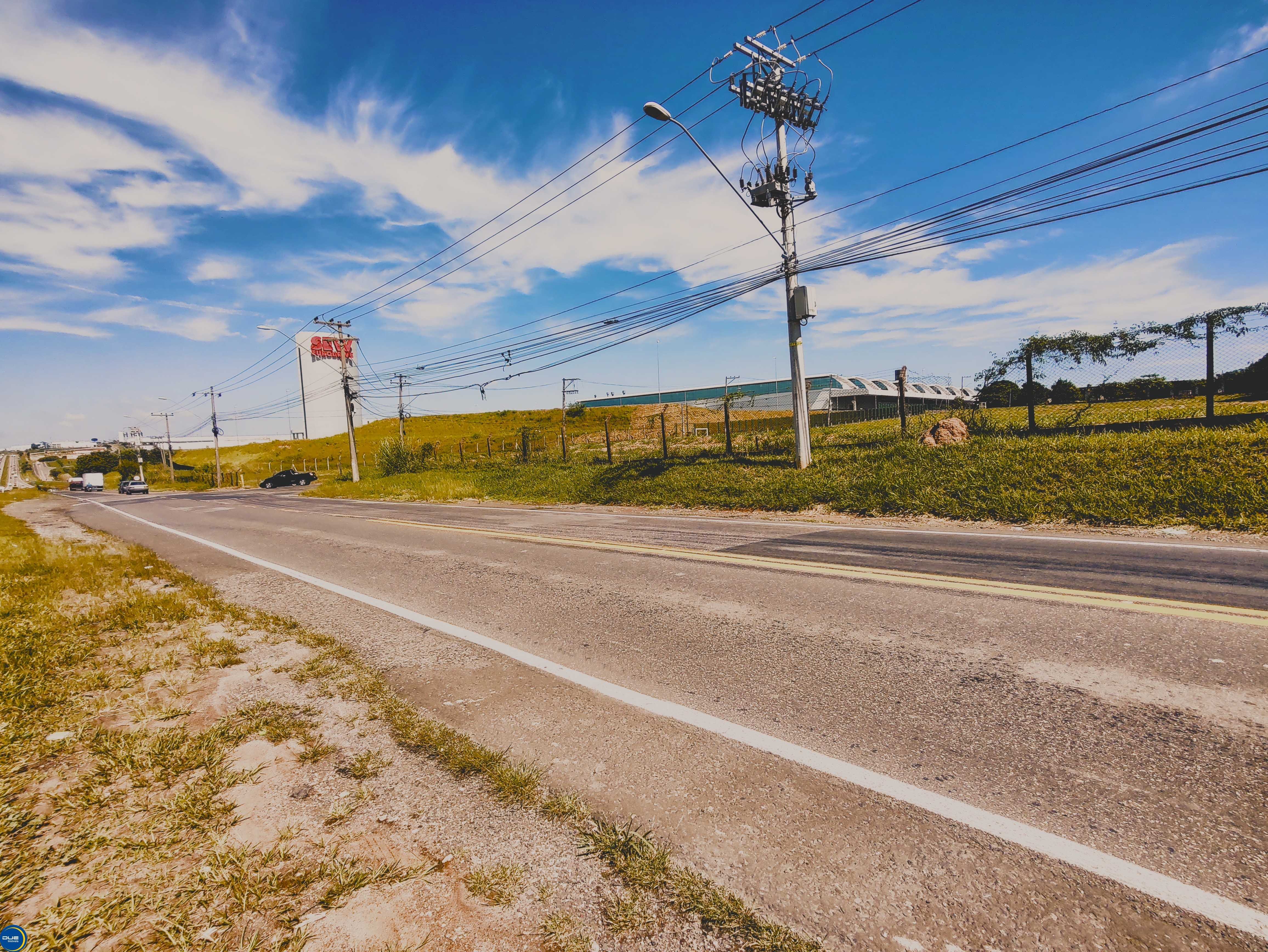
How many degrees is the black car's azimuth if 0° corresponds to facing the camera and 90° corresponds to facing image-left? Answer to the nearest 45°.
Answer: approximately 90°

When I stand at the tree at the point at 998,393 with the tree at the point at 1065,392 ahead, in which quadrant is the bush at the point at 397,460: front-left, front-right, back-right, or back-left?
back-right

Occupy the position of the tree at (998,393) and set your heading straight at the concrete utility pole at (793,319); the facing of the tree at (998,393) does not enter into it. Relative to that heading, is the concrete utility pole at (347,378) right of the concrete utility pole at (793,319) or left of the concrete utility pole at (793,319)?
right

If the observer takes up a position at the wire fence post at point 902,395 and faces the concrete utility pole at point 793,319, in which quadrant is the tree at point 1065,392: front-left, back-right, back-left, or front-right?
back-left
